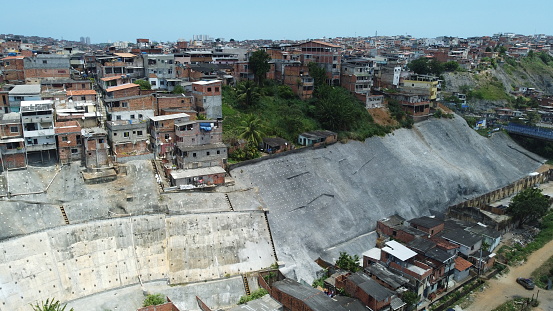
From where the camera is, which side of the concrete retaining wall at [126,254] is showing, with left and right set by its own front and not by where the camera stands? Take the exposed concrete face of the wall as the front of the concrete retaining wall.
front

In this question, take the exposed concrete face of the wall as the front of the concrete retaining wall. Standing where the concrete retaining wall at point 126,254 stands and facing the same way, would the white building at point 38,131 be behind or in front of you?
behind

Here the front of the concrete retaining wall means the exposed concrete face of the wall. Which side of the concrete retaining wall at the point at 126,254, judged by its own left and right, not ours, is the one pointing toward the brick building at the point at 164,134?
back

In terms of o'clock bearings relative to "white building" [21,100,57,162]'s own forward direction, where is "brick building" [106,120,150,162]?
"brick building" [106,120,150,162] is roughly at 9 o'clock from "white building" [21,100,57,162].

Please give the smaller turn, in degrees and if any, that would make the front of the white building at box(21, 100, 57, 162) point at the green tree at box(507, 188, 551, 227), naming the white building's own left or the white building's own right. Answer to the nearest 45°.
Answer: approximately 90° to the white building's own left

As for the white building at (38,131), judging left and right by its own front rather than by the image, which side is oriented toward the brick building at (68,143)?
left

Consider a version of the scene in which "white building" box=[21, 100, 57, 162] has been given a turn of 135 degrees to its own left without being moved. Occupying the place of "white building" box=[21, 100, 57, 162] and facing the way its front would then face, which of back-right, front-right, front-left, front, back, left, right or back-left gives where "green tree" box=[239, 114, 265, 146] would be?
front-right

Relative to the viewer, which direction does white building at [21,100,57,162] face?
toward the camera

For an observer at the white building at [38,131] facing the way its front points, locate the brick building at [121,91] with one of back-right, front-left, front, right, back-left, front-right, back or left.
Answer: back-left

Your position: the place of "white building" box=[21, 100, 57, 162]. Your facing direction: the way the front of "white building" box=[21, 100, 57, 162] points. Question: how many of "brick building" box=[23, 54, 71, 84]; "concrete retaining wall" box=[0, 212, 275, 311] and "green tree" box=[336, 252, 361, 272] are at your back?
1

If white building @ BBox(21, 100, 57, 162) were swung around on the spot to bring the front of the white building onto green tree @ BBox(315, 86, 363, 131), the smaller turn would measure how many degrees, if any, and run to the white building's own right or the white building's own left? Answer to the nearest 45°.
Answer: approximately 90° to the white building's own left

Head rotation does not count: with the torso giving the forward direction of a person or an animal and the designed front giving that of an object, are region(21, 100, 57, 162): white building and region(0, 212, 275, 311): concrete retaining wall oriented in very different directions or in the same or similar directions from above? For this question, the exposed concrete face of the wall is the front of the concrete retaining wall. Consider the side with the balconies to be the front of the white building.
same or similar directions

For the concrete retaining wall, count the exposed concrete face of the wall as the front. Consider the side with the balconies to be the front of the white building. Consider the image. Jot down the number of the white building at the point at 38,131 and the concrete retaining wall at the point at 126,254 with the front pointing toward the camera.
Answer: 2

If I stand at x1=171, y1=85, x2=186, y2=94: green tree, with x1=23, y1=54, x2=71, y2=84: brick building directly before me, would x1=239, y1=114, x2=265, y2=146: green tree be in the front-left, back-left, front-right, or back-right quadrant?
back-left
